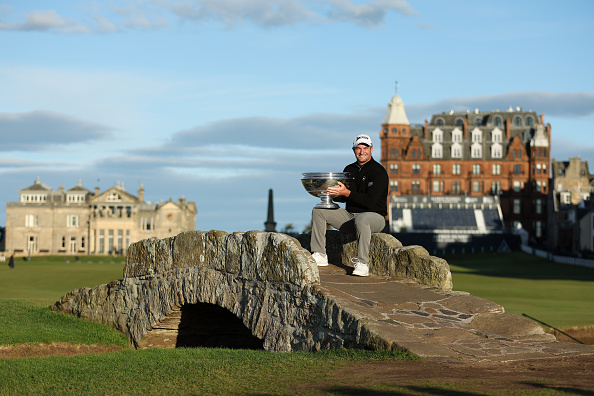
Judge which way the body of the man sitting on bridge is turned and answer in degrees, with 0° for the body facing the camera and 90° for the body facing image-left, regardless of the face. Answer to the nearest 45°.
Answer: approximately 45°
